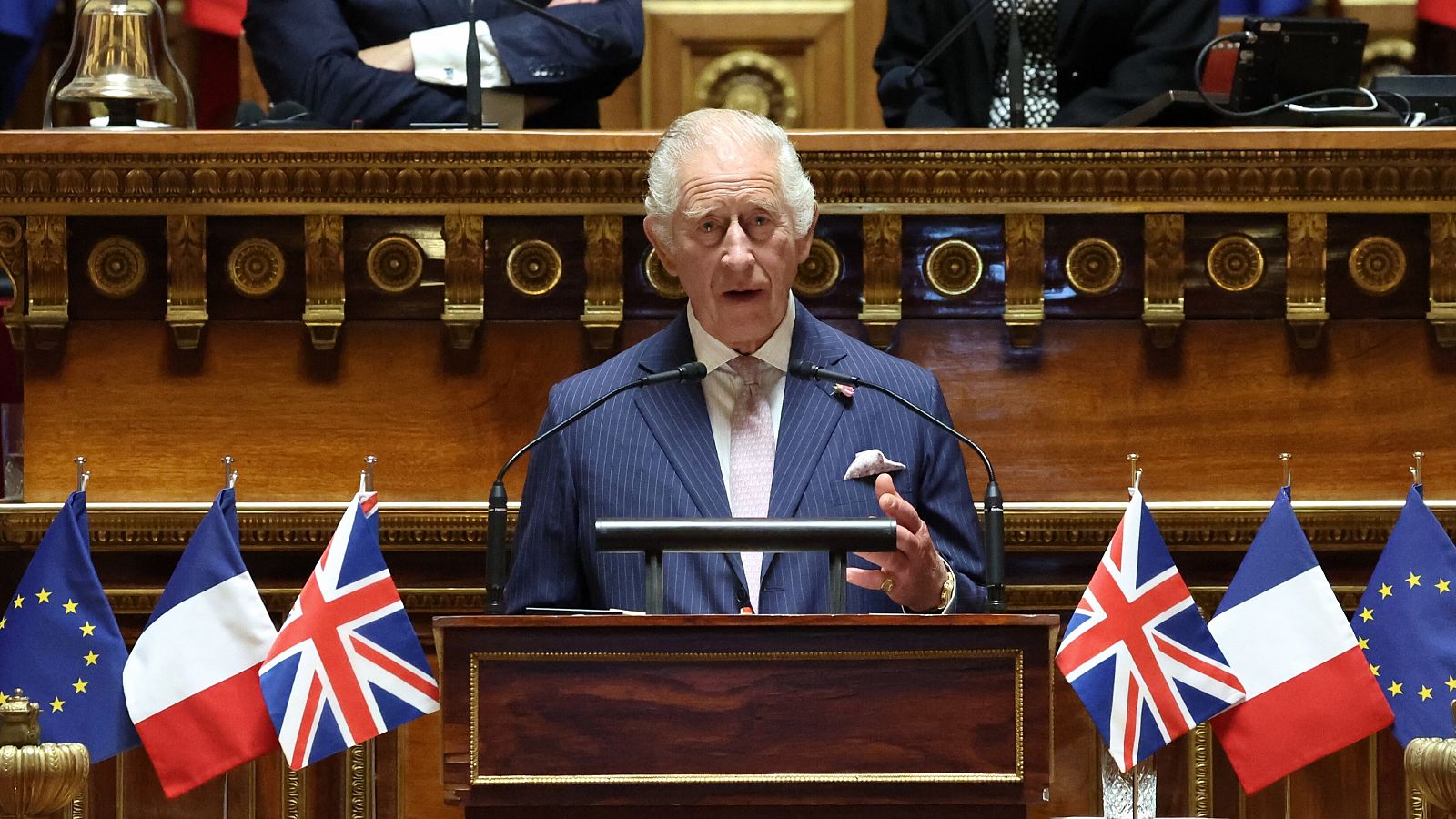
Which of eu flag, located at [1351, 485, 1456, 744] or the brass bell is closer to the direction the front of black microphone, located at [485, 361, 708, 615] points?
the eu flag

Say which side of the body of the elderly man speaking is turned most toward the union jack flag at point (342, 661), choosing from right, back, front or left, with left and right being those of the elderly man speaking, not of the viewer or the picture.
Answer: right

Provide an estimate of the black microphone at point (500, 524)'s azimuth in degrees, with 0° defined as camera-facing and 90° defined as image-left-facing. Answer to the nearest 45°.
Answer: approximately 270°

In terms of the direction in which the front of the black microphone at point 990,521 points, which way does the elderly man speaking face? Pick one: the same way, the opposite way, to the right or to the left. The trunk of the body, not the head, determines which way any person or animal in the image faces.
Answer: to the left

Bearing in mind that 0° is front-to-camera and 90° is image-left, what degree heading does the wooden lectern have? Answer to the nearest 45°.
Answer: approximately 0°

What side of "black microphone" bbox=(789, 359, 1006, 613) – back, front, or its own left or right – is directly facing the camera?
left

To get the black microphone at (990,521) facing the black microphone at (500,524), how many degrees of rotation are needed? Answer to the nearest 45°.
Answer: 0° — it already faces it

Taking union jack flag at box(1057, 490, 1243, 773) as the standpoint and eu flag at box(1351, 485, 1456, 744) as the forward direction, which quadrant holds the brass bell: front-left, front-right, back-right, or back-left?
back-left
